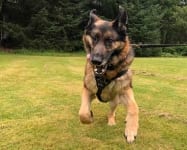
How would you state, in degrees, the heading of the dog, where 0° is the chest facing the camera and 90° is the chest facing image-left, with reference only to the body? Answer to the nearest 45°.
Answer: approximately 0°
